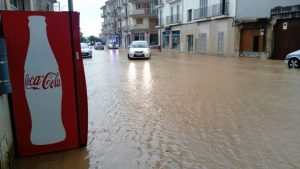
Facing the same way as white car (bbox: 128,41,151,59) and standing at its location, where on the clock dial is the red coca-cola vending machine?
The red coca-cola vending machine is roughly at 12 o'clock from the white car.

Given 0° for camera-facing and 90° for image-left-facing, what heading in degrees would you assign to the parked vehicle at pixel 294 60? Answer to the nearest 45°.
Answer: approximately 90°

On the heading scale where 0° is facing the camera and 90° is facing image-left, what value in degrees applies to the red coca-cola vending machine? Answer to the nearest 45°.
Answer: approximately 270°

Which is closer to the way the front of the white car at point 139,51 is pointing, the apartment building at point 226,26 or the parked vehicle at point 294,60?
the parked vehicle

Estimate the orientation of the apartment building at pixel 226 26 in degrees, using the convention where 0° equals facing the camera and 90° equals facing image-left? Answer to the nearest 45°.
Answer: approximately 45°

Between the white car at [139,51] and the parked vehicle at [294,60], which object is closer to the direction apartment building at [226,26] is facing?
the white car
